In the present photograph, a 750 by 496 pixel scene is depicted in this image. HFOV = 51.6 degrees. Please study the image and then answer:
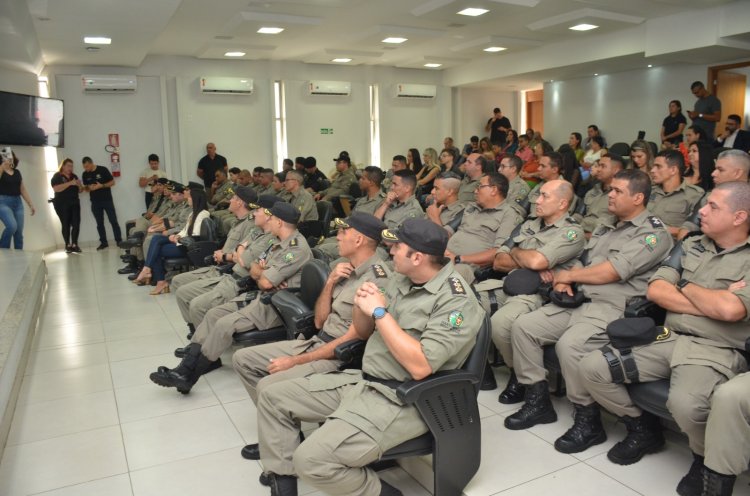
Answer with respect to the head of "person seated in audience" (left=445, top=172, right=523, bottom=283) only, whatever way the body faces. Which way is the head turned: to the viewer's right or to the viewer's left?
to the viewer's left

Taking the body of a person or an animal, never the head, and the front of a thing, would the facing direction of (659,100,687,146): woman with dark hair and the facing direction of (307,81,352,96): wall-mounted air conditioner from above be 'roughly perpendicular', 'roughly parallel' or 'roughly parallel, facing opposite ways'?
roughly perpendicular

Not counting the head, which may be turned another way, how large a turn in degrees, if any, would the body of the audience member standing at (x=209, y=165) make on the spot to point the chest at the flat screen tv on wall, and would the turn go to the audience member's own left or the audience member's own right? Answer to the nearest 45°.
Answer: approximately 45° to the audience member's own right

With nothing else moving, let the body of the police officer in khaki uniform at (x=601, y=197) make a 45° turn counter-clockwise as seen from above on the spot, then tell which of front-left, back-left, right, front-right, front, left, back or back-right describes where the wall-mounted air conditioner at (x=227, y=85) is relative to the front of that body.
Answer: back-right

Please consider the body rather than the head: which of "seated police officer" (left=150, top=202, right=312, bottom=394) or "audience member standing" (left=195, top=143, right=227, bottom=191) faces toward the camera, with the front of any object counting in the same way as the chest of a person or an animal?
the audience member standing

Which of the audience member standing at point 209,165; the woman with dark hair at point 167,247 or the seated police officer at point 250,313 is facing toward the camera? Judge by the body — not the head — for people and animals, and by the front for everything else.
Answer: the audience member standing

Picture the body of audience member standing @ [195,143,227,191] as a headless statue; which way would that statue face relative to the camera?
toward the camera

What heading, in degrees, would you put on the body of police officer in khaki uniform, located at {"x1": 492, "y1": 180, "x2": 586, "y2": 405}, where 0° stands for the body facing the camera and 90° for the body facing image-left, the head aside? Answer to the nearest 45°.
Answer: approximately 45°

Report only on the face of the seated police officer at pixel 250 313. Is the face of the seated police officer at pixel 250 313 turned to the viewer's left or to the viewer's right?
to the viewer's left

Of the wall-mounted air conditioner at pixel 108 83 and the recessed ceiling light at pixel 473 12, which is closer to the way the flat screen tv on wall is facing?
the recessed ceiling light

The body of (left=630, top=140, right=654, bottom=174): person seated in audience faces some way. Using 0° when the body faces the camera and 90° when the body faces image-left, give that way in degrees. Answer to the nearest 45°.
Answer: approximately 45°

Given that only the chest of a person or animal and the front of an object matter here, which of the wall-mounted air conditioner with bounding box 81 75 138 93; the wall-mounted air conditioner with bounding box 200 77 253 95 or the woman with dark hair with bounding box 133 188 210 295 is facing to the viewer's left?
the woman with dark hair

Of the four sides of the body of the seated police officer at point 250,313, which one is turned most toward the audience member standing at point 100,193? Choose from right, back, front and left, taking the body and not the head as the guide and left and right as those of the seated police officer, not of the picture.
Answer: right

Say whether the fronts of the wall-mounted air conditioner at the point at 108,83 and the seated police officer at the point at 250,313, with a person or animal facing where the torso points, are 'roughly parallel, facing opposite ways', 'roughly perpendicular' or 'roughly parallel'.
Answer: roughly perpendicular
